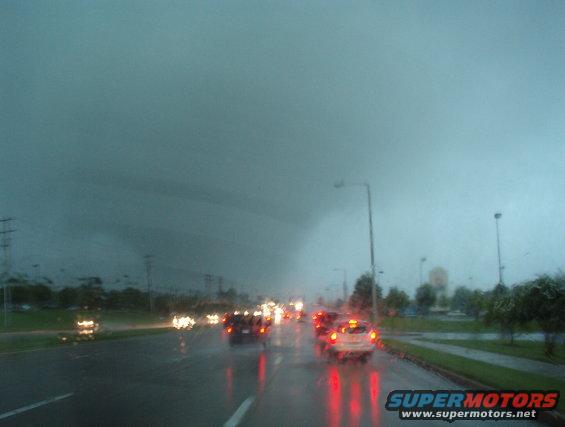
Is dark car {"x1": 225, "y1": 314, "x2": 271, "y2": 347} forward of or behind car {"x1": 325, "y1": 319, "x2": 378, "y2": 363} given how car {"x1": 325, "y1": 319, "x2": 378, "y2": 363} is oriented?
forward

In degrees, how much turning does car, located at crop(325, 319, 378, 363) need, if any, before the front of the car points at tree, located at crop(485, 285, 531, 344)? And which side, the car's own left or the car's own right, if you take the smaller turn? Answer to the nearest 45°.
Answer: approximately 45° to the car's own right

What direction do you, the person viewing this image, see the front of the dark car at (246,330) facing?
facing away from the viewer

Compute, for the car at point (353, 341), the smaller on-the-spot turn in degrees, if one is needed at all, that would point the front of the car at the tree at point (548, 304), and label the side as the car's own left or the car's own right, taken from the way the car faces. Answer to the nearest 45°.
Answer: approximately 90° to the car's own right

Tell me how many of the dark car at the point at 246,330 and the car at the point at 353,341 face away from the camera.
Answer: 2

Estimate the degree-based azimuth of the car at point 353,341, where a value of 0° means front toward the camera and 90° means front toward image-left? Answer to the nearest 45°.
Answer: approximately 180°

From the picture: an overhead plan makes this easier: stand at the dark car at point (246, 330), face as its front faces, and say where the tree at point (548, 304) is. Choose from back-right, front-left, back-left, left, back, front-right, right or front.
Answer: back-right

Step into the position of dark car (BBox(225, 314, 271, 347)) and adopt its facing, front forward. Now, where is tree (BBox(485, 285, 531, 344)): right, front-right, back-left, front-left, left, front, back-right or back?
back-right
